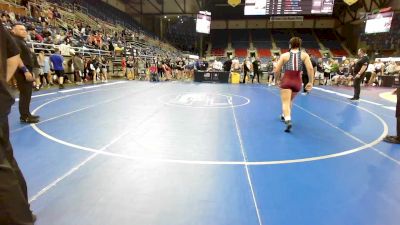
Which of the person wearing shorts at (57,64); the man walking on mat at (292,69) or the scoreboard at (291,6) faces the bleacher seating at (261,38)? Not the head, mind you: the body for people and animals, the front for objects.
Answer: the man walking on mat

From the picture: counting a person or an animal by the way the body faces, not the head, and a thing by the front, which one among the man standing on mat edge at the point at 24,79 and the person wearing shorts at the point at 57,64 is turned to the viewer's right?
the man standing on mat edge

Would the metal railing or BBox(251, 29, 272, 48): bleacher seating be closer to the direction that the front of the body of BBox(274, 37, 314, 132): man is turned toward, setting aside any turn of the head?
the bleacher seating

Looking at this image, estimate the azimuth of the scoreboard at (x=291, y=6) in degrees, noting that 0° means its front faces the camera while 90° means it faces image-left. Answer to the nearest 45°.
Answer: approximately 0°

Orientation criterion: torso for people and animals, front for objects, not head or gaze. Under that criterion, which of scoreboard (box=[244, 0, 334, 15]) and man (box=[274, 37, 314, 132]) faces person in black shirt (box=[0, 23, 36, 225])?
the scoreboard

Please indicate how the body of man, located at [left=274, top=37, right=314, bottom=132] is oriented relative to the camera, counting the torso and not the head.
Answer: away from the camera

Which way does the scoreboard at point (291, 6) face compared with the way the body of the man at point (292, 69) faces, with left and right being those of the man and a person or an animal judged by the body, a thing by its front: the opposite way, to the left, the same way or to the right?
the opposite way

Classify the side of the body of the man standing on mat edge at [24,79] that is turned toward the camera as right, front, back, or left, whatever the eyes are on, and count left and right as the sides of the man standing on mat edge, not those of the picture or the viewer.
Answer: right

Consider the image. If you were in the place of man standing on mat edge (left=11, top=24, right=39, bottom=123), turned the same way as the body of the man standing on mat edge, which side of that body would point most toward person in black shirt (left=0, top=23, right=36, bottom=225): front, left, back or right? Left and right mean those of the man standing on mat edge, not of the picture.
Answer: right
